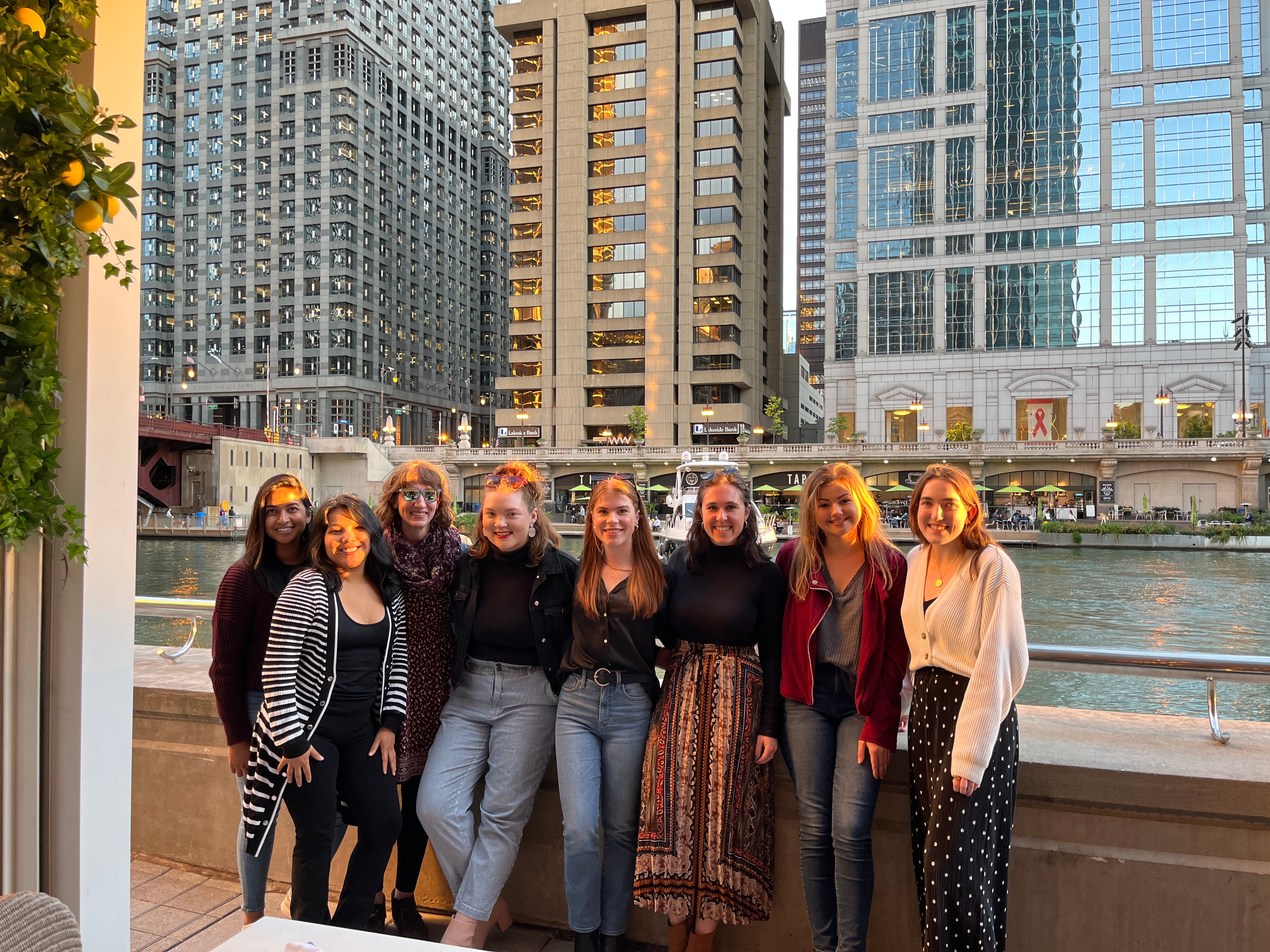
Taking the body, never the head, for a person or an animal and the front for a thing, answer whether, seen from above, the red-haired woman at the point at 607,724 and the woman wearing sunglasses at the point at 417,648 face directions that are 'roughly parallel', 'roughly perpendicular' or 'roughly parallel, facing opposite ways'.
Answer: roughly parallel

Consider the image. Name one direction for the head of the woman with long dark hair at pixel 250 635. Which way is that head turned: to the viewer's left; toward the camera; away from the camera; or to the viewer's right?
toward the camera

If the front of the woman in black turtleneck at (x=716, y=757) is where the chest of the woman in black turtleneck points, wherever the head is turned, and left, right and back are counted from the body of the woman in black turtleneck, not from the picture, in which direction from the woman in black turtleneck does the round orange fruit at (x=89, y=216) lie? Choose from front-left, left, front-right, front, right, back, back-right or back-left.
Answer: front-right

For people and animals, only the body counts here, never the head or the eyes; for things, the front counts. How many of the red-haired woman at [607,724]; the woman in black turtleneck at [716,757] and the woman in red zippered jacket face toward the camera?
3

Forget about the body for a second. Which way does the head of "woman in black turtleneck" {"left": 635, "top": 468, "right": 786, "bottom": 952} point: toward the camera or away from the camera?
toward the camera

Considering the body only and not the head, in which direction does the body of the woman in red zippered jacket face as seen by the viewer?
toward the camera

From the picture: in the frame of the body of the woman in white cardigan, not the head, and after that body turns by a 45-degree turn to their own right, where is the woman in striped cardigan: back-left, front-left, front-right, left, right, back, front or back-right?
front

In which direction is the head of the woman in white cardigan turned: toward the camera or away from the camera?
toward the camera

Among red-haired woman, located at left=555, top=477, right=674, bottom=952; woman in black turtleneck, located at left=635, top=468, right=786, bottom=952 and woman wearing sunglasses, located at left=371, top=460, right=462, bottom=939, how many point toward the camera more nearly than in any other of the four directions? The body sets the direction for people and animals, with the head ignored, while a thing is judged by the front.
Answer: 3

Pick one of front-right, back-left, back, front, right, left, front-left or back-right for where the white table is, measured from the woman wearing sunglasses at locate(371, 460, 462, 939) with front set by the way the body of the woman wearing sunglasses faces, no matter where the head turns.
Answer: front

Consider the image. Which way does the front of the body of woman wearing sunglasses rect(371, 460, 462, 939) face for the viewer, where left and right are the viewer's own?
facing the viewer

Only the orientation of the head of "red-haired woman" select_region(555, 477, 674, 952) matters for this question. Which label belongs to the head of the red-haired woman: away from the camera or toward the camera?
toward the camera

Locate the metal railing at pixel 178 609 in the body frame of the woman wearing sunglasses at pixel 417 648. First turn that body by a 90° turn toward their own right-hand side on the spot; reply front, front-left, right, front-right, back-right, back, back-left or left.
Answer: front-right

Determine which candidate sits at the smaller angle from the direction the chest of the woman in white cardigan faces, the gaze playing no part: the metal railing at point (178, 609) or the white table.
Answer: the white table
